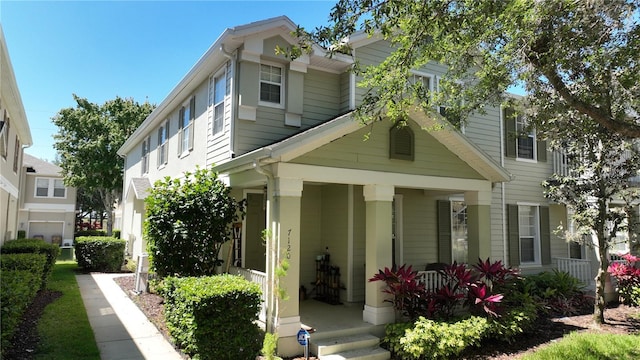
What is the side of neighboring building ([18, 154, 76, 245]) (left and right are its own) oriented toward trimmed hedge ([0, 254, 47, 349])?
front

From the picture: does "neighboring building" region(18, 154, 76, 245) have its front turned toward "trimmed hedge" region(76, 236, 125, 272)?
yes

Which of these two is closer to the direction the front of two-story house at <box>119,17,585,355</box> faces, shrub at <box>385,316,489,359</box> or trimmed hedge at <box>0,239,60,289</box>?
the shrub

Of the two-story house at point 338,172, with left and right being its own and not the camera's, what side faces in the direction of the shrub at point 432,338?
front

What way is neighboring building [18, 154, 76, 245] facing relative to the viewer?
toward the camera

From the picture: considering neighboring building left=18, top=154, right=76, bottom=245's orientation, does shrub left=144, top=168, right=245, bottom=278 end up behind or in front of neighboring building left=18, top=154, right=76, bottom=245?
in front

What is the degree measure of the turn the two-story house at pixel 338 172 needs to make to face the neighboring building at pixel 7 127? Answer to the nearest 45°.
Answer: approximately 135° to its right

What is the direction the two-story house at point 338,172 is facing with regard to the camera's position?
facing the viewer and to the right of the viewer

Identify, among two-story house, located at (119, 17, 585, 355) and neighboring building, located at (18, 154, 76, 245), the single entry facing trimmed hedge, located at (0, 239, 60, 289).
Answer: the neighboring building

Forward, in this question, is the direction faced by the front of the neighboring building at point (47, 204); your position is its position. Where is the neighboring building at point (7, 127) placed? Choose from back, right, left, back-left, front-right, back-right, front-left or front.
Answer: front

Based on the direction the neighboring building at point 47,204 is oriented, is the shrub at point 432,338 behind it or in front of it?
in front

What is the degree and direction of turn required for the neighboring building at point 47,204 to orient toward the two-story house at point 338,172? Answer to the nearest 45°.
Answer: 0° — it already faces it

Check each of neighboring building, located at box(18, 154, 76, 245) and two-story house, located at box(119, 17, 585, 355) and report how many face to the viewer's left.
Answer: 0

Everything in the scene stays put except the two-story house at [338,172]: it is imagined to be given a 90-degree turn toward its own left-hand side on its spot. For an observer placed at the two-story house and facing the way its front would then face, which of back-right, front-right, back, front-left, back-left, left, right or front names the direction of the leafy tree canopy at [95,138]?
left
